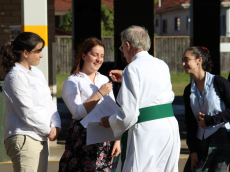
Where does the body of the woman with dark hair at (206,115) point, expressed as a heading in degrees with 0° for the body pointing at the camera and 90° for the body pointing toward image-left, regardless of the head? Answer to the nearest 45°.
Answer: approximately 45°

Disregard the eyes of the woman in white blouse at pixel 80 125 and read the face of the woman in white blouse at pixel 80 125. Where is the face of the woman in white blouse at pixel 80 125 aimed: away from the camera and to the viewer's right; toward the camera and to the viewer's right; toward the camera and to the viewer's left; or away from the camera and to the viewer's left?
toward the camera and to the viewer's right

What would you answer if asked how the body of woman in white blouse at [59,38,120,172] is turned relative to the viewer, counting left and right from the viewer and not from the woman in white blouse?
facing the viewer and to the right of the viewer

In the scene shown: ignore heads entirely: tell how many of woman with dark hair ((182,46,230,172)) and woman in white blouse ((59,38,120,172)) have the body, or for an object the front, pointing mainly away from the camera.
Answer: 0

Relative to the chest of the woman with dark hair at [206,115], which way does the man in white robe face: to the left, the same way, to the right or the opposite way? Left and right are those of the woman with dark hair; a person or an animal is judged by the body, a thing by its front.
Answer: to the right

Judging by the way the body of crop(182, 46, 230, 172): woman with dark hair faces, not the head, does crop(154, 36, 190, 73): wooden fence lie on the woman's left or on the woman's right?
on the woman's right

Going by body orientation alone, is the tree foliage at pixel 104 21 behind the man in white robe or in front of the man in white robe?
in front

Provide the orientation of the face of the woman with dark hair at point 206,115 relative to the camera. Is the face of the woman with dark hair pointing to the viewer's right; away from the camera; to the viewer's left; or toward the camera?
to the viewer's left

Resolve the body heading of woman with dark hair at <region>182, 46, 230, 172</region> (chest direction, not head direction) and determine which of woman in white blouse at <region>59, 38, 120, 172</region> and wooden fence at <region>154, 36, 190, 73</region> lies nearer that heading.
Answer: the woman in white blouse

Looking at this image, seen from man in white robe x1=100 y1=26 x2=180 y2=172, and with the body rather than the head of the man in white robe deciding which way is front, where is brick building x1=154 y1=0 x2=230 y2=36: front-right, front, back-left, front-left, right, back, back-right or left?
front-right

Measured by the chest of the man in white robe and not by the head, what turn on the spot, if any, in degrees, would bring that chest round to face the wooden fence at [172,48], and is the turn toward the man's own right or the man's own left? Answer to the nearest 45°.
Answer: approximately 45° to the man's own right

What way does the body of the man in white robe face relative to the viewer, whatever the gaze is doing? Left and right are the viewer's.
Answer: facing away from the viewer and to the left of the viewer

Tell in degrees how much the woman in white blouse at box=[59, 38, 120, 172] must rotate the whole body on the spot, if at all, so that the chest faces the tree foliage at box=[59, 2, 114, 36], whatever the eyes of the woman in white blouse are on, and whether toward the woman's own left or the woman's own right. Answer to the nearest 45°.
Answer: approximately 135° to the woman's own left

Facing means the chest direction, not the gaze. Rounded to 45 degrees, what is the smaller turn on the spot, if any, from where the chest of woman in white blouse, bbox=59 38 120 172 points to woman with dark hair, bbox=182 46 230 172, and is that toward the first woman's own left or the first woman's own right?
approximately 45° to the first woman's own left
